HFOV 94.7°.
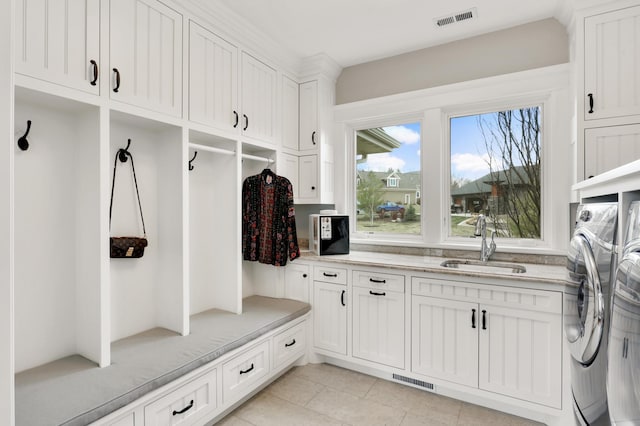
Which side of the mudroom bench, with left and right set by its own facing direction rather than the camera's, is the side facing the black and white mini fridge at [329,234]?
left

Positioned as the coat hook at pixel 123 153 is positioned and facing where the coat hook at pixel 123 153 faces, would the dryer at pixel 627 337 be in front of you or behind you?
in front

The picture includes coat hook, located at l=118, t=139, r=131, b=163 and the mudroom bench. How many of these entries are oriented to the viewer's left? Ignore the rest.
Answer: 0

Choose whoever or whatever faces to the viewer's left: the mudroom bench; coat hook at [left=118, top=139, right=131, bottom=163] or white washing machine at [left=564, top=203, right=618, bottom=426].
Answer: the white washing machine

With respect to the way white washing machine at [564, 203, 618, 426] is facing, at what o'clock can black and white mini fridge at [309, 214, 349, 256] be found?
The black and white mini fridge is roughly at 1 o'clock from the white washing machine.

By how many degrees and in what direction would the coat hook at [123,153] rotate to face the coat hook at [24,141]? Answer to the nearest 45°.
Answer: approximately 90° to its right

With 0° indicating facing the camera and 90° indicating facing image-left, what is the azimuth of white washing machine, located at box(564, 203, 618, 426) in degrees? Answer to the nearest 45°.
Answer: approximately 90°

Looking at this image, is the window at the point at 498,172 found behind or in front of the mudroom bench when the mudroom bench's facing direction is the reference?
in front

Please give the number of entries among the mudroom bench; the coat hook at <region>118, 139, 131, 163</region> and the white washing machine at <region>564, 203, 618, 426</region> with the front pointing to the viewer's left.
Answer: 1

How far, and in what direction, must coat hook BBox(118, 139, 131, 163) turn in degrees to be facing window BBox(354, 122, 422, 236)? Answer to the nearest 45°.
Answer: approximately 45° to its left

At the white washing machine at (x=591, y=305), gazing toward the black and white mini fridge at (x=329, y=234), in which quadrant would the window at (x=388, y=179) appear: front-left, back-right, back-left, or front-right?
front-right
